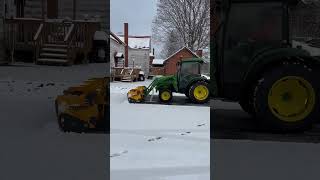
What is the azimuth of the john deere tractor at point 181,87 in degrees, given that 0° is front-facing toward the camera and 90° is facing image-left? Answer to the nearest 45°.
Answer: approximately 90°
